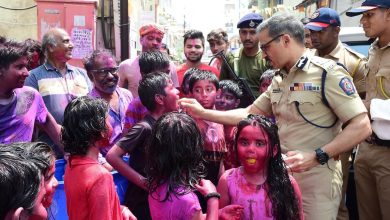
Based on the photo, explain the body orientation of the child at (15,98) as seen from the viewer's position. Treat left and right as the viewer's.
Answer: facing the viewer and to the right of the viewer

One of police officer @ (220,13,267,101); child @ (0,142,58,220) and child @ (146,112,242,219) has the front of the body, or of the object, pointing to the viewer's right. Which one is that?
child @ (0,142,58,220)

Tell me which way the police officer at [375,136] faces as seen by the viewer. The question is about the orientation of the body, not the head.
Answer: to the viewer's left

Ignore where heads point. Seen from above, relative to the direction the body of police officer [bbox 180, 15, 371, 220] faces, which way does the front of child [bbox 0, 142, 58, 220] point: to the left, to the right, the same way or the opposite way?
the opposite way

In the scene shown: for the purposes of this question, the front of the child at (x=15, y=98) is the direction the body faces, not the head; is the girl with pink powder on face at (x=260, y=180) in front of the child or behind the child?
in front

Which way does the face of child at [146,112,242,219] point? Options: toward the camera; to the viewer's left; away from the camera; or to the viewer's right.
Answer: away from the camera

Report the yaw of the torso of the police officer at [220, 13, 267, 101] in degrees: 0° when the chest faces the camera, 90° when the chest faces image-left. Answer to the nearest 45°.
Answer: approximately 0°

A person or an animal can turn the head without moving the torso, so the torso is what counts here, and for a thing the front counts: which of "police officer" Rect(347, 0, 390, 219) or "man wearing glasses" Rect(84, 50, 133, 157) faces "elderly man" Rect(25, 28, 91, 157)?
the police officer

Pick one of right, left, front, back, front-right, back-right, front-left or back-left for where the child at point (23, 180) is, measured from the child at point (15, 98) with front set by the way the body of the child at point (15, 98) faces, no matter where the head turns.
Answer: front-right

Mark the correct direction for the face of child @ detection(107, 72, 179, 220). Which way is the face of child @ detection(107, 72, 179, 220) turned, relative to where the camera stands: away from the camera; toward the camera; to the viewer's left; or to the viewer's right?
to the viewer's right

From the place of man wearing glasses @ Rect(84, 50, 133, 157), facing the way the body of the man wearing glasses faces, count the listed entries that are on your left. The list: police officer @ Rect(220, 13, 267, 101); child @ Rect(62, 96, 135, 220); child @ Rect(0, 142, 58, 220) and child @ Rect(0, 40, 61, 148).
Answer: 1

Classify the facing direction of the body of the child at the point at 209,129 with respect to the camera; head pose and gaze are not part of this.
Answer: toward the camera

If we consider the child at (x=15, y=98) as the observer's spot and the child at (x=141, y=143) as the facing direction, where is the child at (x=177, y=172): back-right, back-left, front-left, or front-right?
front-right

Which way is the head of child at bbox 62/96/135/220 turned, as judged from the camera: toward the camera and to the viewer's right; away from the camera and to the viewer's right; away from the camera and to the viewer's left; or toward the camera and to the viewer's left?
away from the camera and to the viewer's right

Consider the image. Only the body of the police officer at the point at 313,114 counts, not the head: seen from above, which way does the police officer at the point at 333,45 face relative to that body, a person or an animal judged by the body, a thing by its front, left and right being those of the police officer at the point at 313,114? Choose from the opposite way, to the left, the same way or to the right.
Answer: the same way

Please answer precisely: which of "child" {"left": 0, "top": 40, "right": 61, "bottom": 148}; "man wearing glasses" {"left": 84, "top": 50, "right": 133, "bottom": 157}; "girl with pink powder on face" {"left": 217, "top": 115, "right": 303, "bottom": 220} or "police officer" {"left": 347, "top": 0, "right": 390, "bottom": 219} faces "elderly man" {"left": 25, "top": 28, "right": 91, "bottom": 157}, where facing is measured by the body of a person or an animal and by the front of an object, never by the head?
the police officer
